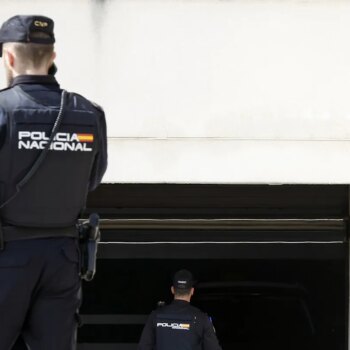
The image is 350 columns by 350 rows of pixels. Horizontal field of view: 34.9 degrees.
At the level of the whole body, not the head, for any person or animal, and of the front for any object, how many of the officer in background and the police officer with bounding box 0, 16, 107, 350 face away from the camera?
2

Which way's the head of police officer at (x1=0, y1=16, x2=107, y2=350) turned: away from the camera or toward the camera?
away from the camera

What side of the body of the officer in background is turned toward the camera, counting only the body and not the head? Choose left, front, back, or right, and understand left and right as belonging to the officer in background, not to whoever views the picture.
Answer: back

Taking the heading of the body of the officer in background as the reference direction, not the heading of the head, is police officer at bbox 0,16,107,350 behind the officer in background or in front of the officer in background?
behind

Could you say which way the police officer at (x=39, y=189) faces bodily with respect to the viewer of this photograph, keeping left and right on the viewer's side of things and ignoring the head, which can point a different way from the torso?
facing away from the viewer
